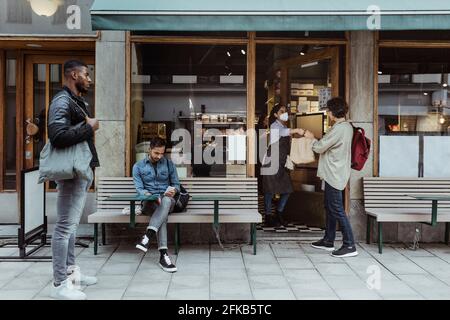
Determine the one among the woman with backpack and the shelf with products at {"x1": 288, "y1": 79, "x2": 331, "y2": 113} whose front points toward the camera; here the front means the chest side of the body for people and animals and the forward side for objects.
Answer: the shelf with products

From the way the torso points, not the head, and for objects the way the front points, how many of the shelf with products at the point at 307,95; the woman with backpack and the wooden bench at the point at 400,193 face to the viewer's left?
1

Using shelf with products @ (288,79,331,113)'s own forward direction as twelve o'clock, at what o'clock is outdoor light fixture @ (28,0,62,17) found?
The outdoor light fixture is roughly at 2 o'clock from the shelf with products.

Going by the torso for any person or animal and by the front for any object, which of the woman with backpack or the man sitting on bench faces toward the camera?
the man sitting on bench

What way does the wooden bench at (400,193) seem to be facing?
toward the camera

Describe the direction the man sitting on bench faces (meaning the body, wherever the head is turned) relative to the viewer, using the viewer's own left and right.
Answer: facing the viewer

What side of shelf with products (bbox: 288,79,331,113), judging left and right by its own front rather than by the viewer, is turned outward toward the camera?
front

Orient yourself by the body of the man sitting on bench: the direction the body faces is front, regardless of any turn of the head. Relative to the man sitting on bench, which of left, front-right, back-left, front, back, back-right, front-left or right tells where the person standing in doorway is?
back-left

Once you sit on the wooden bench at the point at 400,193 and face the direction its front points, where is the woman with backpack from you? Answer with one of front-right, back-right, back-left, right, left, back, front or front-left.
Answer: front-right

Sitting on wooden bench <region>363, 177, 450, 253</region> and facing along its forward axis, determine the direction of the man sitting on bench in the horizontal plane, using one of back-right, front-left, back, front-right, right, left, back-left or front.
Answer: front-right

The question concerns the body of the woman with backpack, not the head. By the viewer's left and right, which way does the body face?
facing to the left of the viewer

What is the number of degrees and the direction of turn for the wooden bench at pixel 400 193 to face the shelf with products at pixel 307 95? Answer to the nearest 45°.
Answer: approximately 135° to its right

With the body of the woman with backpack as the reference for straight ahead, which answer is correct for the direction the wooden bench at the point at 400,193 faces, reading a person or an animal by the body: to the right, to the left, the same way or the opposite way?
to the left

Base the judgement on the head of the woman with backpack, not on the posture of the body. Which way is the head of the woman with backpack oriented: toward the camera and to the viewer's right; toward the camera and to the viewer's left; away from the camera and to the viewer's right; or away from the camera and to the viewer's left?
away from the camera and to the viewer's left

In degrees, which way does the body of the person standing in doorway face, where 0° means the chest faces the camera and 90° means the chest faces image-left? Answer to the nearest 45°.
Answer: approximately 315°
